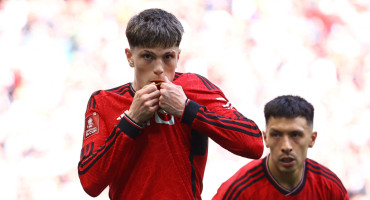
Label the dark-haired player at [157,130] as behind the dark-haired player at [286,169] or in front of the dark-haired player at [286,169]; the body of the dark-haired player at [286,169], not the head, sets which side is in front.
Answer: in front

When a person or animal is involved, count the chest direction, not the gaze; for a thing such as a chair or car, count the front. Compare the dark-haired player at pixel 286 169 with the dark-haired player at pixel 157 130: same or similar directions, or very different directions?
same or similar directions

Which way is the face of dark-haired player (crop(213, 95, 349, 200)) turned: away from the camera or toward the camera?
toward the camera

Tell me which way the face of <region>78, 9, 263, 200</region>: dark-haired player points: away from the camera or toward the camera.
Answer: toward the camera

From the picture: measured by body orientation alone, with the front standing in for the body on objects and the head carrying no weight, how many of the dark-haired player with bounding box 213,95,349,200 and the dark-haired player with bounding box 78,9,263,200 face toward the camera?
2

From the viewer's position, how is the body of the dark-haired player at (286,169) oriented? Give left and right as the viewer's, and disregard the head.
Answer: facing the viewer

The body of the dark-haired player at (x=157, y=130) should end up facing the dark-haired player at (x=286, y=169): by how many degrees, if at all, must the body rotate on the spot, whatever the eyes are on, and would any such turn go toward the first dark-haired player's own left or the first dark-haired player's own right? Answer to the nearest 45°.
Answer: approximately 135° to the first dark-haired player's own left

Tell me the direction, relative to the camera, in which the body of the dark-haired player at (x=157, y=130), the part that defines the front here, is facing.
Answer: toward the camera
